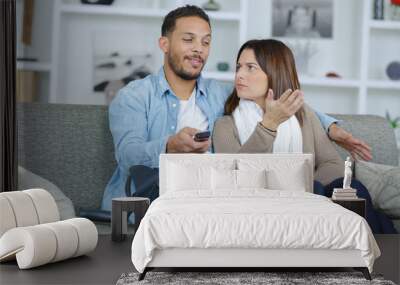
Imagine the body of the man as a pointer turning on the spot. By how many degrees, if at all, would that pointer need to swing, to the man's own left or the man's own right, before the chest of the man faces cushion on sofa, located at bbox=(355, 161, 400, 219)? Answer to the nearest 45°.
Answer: approximately 45° to the man's own left

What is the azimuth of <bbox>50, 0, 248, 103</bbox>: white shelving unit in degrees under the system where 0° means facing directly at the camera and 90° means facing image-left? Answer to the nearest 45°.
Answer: approximately 0°

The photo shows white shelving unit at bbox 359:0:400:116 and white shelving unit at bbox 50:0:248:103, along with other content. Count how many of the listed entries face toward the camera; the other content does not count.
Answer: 2
